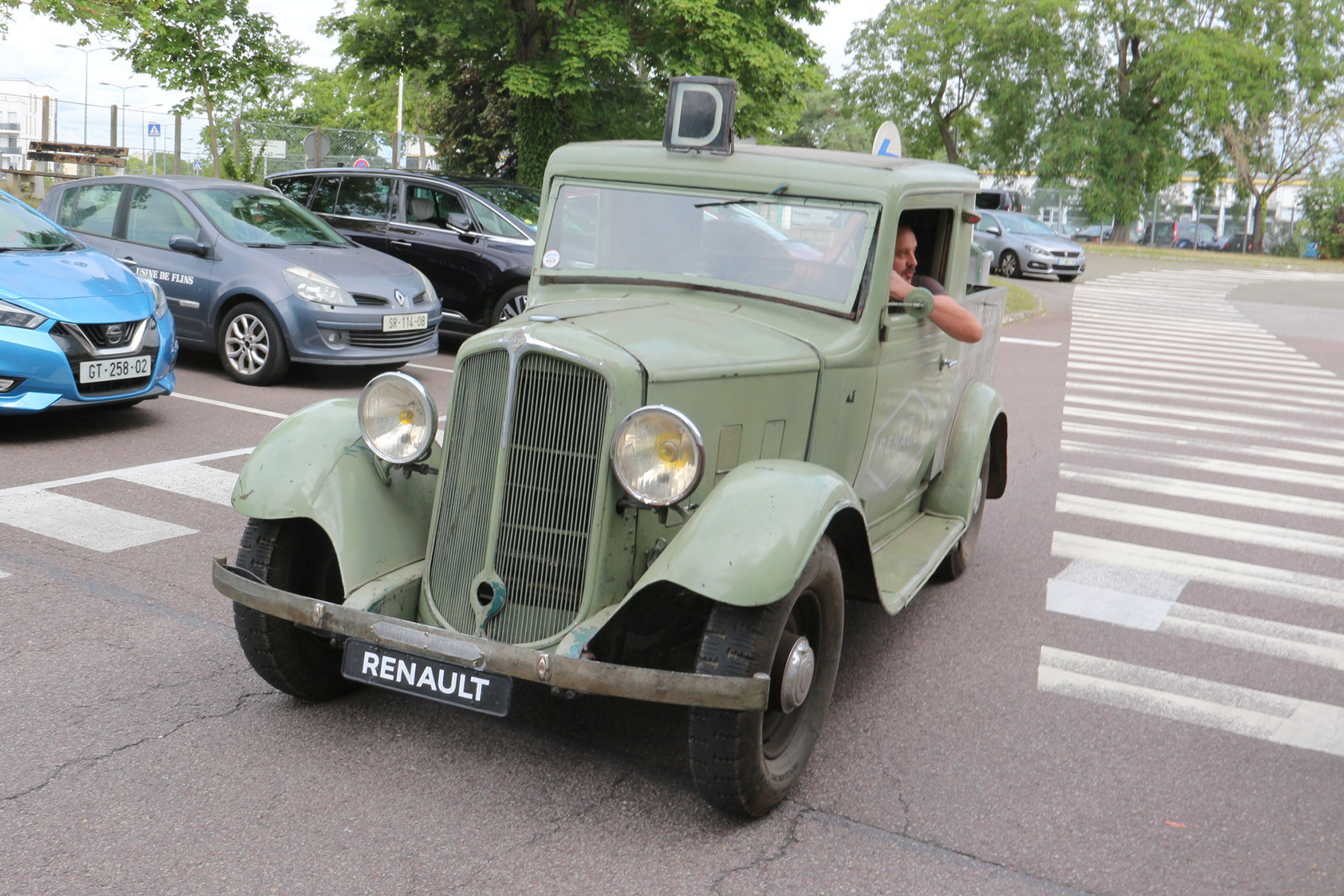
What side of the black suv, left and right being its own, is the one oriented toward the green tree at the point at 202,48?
back

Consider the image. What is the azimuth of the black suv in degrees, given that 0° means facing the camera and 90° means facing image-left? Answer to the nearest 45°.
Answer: approximately 315°

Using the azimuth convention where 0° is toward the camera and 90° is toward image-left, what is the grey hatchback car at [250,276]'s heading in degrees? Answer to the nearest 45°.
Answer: approximately 315°

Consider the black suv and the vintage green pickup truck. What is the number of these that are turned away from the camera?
0

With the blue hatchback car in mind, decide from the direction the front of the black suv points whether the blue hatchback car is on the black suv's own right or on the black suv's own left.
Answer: on the black suv's own right

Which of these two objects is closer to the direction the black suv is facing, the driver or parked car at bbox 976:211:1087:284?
the driver

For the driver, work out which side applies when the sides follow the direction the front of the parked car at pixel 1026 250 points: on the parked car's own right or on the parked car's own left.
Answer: on the parked car's own right

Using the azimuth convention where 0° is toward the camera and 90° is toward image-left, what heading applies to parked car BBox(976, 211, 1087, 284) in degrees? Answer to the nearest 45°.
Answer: approximately 315°

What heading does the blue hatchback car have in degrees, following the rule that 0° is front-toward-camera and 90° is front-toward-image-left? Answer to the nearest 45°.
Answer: approximately 315°
